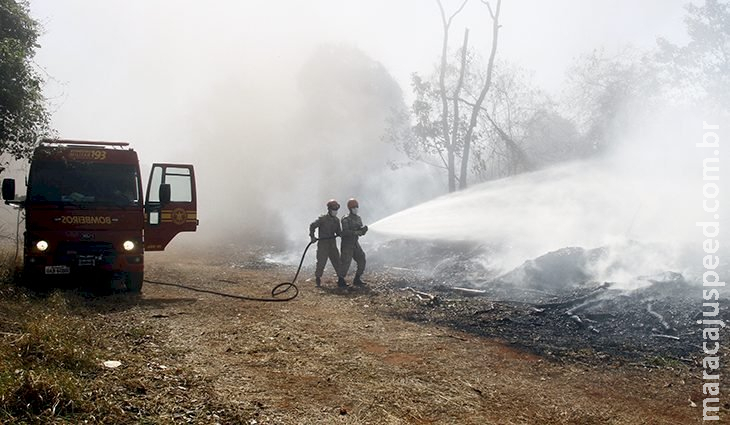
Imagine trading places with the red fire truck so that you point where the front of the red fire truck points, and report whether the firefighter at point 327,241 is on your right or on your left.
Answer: on your left

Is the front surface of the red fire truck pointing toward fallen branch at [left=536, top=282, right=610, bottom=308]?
no

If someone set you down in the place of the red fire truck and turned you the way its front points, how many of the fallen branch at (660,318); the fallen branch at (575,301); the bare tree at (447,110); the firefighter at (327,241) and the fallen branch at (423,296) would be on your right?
0

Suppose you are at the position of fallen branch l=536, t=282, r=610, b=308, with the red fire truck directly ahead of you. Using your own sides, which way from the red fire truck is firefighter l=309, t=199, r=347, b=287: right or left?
right

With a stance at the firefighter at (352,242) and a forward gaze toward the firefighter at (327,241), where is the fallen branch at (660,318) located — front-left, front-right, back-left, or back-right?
back-left

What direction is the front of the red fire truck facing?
toward the camera

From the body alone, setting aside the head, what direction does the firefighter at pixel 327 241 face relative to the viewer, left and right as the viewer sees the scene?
facing the viewer and to the right of the viewer

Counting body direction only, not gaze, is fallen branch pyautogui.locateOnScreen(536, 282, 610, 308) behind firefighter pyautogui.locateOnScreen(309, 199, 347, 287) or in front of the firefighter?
in front

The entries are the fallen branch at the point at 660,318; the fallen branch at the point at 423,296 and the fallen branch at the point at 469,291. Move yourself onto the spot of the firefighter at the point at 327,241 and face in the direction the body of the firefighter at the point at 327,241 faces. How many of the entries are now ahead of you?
3

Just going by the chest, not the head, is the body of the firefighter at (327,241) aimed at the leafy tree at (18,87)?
no

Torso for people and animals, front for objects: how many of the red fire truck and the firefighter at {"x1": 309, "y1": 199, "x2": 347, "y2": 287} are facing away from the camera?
0

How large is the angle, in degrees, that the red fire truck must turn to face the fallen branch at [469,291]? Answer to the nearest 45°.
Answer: approximately 90° to its left

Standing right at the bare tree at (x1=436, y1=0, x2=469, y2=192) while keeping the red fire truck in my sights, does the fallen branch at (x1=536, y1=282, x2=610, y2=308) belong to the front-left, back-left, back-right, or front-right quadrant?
front-left

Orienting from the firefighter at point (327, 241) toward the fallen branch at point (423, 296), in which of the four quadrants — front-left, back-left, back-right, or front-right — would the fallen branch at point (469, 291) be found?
front-left
